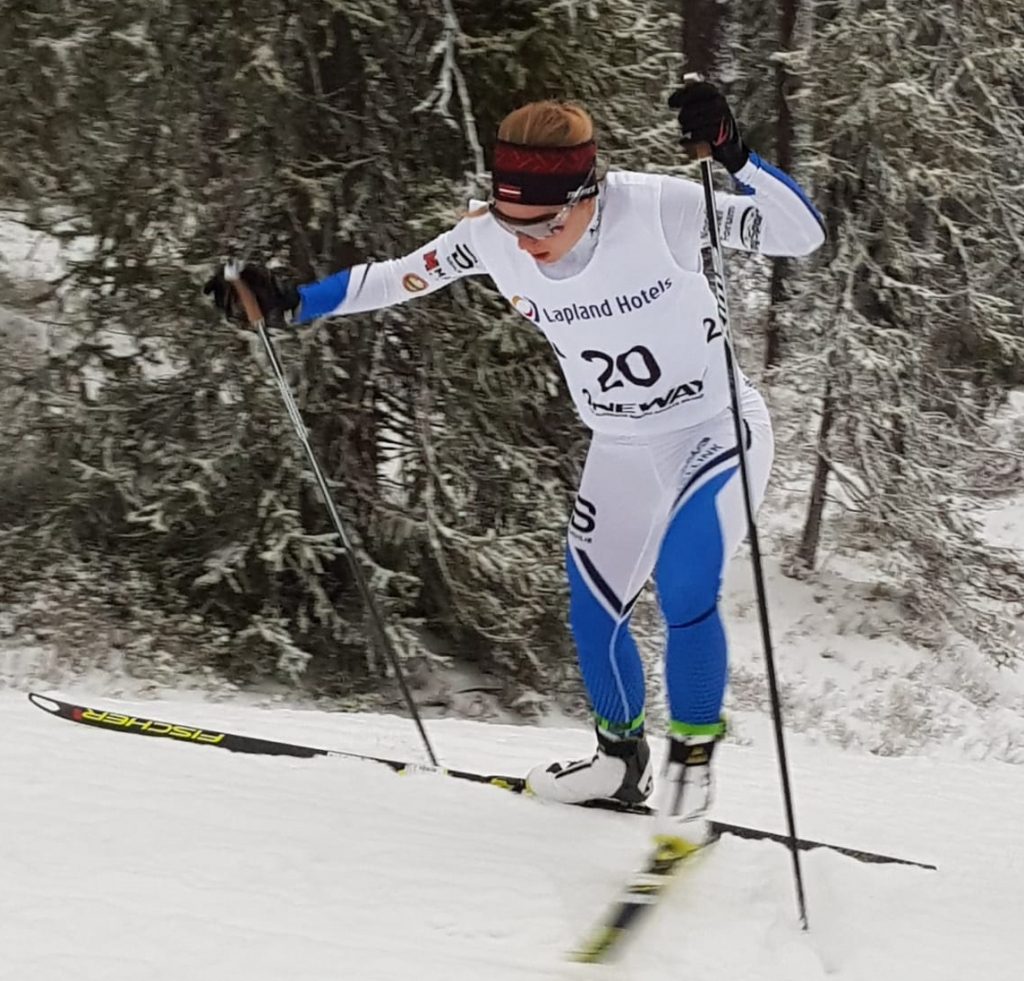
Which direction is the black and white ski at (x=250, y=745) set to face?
to the viewer's left

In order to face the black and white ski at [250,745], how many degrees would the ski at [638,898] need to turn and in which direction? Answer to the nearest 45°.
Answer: approximately 90° to its right

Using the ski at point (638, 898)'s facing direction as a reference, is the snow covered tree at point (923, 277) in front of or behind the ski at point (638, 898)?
behind

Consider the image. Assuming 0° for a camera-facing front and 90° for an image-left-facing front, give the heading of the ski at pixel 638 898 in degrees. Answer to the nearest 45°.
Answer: approximately 45°

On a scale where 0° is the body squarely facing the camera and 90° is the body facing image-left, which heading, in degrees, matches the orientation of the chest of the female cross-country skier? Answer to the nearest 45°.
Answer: approximately 45°
